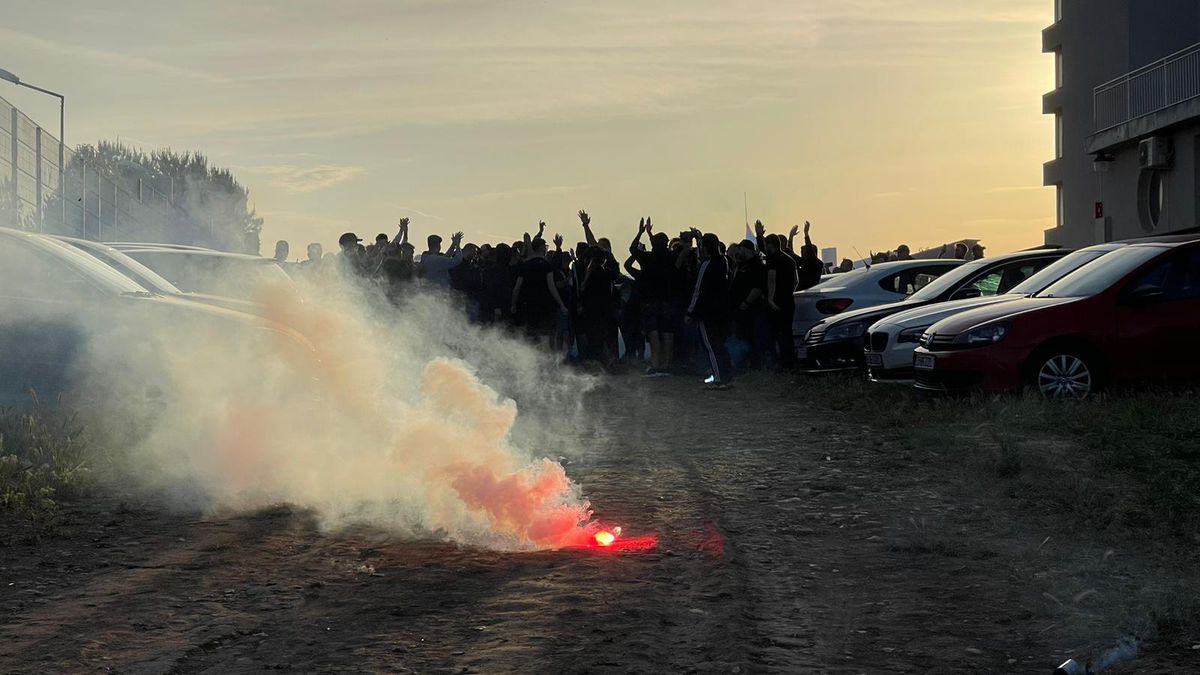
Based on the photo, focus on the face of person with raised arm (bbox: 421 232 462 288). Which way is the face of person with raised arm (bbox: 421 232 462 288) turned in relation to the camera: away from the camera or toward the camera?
away from the camera

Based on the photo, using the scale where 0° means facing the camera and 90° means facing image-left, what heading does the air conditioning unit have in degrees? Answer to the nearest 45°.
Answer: approximately 90°

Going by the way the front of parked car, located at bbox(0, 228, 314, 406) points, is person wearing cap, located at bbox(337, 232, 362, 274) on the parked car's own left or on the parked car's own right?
on the parked car's own left

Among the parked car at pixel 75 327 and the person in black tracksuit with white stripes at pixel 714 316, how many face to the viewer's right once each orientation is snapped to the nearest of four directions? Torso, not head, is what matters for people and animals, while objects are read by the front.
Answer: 1

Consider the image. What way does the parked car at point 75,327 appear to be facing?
to the viewer's right

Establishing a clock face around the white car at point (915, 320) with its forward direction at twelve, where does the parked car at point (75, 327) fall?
The parked car is roughly at 12 o'clock from the white car.

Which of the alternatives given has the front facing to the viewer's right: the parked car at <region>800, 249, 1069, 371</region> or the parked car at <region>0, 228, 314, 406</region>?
the parked car at <region>0, 228, 314, 406</region>
